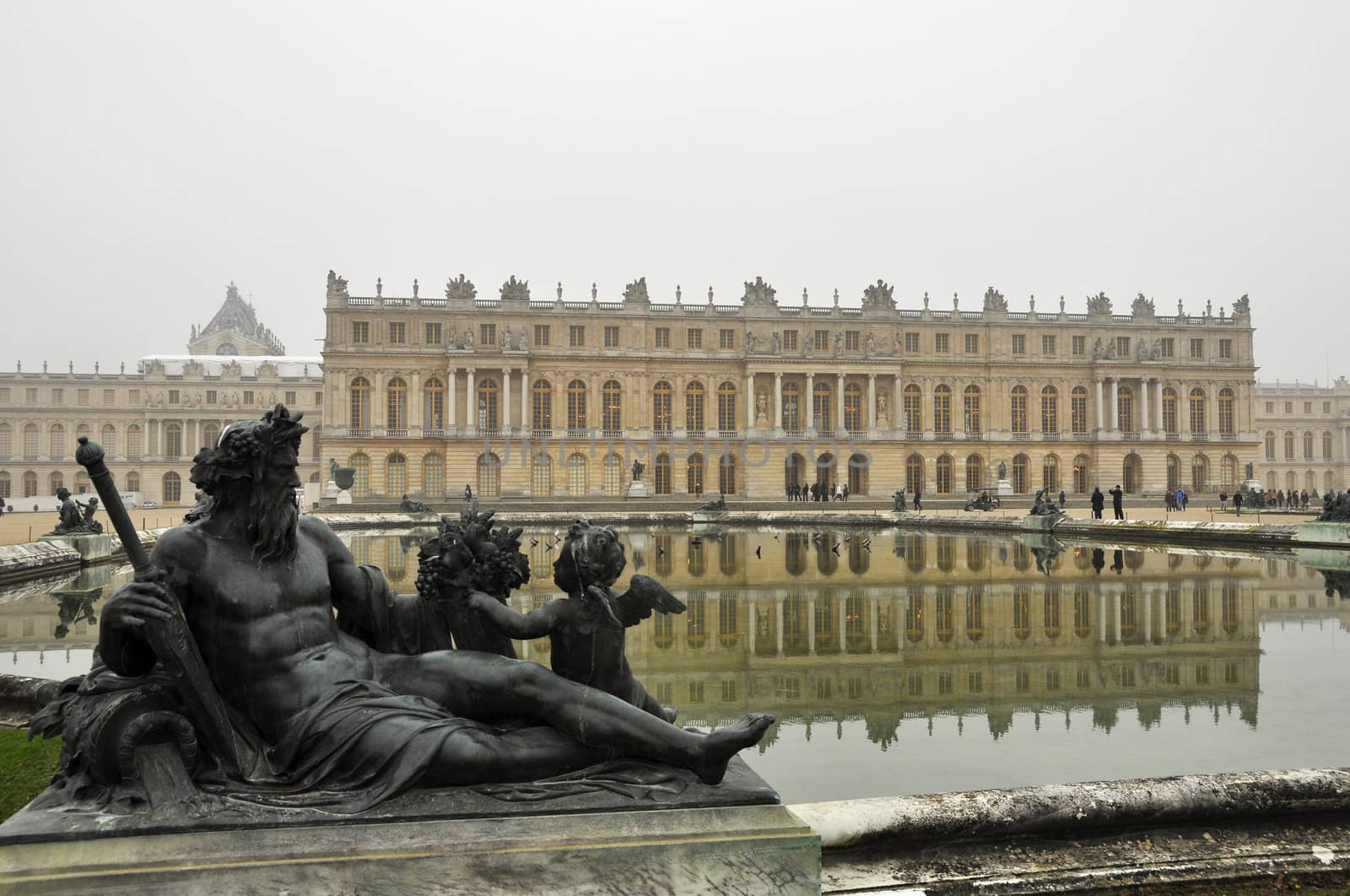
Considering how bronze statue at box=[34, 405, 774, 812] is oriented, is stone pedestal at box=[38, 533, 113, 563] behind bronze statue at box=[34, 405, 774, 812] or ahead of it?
behind

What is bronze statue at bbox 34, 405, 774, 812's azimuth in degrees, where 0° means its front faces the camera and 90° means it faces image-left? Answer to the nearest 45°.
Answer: approximately 315°
